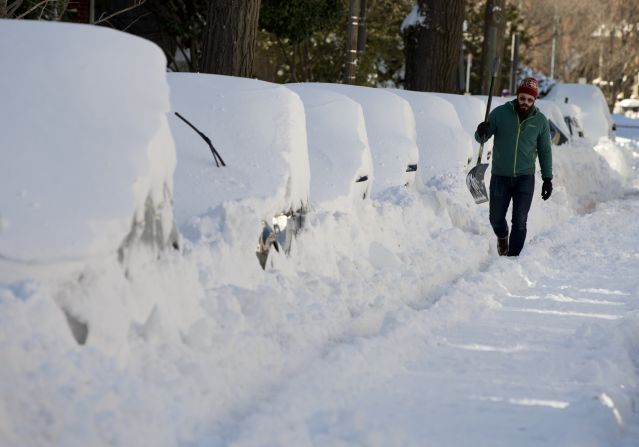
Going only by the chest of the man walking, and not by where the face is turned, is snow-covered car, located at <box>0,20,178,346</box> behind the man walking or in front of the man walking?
in front

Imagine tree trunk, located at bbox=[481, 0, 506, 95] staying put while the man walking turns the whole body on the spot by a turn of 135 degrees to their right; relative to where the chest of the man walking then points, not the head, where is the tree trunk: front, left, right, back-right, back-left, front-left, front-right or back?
front-right

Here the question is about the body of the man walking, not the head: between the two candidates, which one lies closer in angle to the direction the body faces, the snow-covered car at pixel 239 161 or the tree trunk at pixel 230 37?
the snow-covered car

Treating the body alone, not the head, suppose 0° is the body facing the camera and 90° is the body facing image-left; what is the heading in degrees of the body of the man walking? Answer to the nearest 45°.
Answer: approximately 0°

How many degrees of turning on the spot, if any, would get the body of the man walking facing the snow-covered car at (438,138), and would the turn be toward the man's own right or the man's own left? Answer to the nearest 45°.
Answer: approximately 135° to the man's own right

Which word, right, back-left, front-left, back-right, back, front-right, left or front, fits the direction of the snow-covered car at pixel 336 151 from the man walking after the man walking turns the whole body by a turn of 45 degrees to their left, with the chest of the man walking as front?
right

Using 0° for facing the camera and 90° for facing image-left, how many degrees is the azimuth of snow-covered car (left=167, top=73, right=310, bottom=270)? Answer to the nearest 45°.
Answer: approximately 45°

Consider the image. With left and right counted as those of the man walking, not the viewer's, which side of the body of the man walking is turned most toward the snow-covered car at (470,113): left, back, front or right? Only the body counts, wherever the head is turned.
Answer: back
